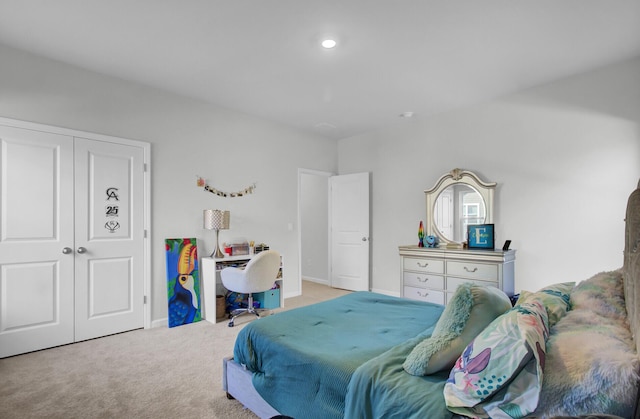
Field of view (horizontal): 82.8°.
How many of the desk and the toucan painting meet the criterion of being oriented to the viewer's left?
0

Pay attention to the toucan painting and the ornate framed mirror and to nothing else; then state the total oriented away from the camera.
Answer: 0

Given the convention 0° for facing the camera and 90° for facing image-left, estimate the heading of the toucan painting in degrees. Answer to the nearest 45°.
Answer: approximately 315°

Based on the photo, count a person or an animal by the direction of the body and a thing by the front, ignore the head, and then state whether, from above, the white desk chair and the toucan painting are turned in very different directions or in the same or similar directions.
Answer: very different directions

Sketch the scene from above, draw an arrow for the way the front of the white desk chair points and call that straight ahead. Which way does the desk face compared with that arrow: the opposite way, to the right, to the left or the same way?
the opposite way

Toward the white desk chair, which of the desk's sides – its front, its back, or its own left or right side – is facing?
front

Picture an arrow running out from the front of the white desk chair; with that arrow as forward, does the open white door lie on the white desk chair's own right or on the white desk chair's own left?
on the white desk chair's own right

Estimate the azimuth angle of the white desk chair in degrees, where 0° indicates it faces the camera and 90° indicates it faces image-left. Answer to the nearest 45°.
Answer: approximately 135°

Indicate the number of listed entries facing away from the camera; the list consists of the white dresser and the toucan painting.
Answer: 0

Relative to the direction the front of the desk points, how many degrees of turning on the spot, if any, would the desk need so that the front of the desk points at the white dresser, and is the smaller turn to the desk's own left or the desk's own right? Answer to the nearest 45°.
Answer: approximately 45° to the desk's own left

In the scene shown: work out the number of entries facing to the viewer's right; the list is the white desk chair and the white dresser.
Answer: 0
